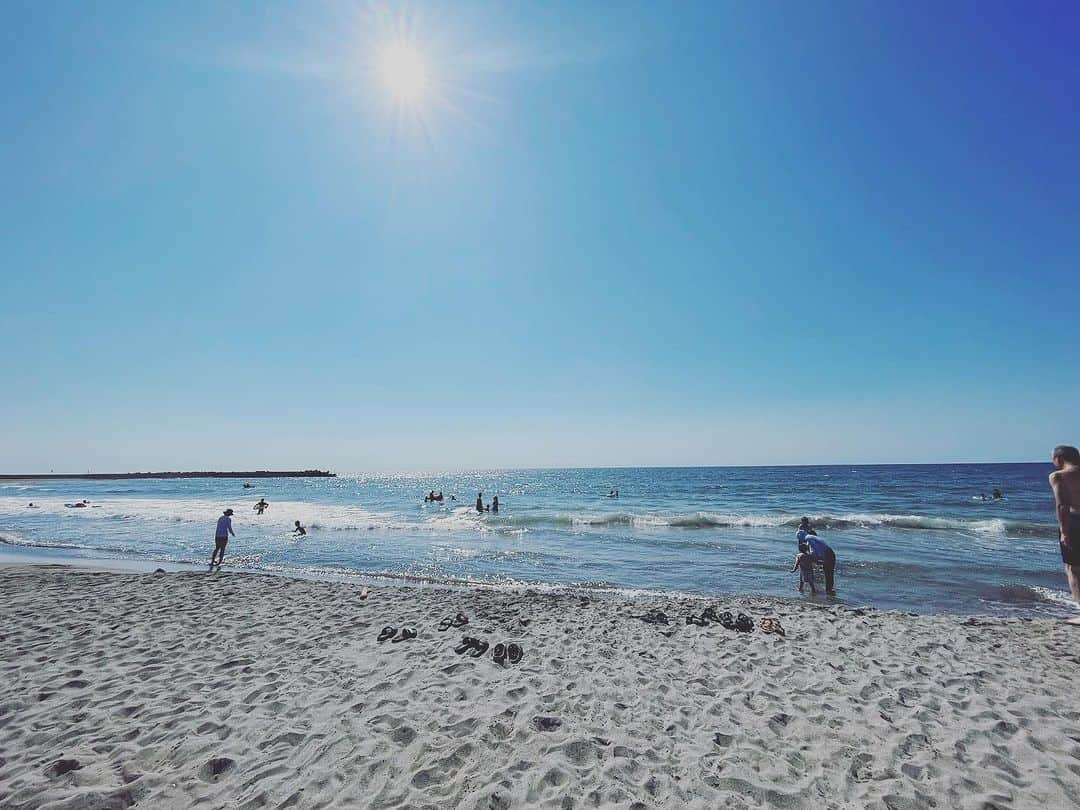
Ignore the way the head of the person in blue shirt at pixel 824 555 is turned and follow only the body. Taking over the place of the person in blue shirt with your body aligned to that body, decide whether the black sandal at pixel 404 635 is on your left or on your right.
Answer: on your left

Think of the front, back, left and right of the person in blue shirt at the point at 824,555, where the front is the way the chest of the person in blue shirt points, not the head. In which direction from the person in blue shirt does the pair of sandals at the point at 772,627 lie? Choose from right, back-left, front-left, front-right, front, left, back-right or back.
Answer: left

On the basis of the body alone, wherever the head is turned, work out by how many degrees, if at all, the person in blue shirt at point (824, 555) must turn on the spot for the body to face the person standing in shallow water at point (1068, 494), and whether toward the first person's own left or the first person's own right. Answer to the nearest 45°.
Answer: approximately 135° to the first person's own left

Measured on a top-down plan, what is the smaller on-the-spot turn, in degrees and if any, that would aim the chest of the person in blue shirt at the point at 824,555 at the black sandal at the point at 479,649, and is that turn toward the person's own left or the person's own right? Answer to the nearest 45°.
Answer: approximately 45° to the person's own left

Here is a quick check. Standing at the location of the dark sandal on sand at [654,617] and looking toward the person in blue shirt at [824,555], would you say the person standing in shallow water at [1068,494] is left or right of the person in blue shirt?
right

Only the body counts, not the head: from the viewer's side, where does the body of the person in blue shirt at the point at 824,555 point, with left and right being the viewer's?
facing to the left of the viewer

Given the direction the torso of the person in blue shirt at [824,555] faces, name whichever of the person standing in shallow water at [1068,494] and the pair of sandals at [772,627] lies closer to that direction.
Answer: the pair of sandals
